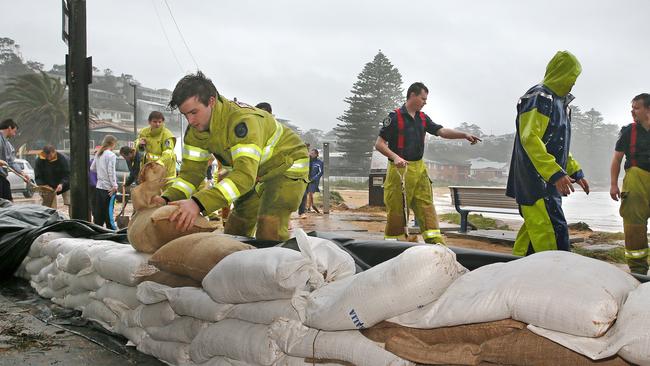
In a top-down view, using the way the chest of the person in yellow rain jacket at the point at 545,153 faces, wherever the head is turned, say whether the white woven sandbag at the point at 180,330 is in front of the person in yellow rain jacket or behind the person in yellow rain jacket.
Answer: behind

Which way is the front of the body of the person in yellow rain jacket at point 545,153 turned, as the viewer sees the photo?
to the viewer's right

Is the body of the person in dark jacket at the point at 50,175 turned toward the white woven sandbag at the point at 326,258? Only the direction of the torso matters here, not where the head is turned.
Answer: yes

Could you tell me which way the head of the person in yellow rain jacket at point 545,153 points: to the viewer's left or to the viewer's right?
to the viewer's right

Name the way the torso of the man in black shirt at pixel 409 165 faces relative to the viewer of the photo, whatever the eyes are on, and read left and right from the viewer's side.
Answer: facing the viewer and to the right of the viewer

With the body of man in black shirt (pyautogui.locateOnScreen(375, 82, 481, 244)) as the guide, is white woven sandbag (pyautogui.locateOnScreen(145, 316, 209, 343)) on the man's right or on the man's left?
on the man's right
